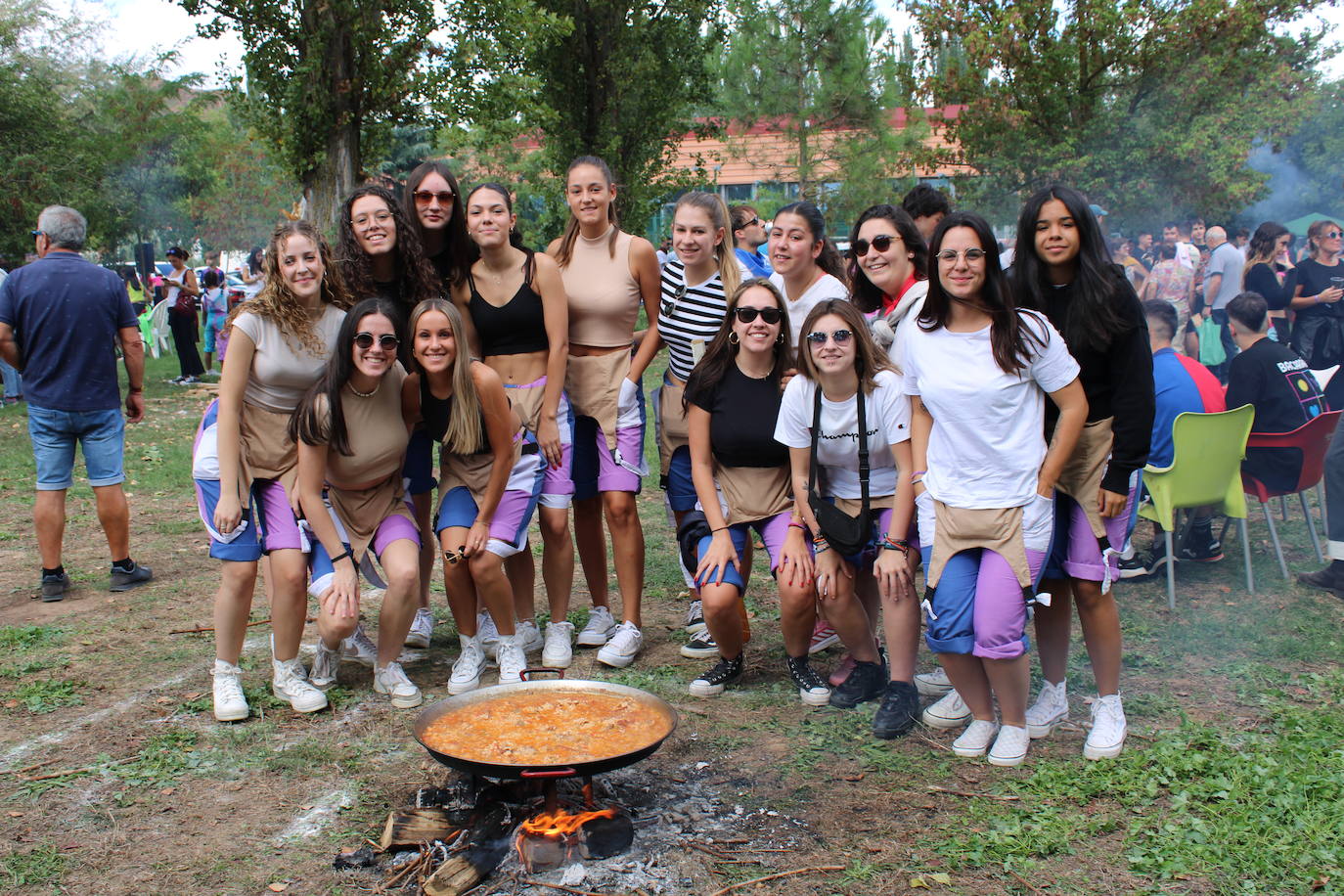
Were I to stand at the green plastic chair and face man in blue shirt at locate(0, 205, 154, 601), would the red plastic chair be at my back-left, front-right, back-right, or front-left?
back-right

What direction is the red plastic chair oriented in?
to the viewer's left
